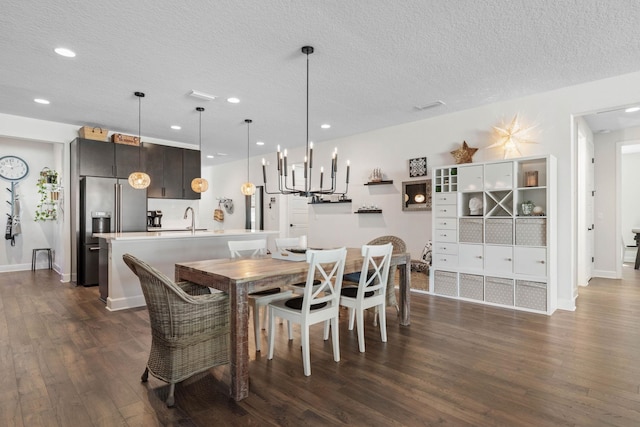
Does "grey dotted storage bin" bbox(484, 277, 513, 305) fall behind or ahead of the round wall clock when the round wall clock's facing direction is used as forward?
ahead

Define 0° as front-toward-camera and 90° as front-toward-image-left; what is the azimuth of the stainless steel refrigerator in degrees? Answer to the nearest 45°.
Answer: approximately 0°

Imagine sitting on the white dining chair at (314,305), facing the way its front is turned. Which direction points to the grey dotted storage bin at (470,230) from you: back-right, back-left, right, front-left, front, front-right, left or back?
right

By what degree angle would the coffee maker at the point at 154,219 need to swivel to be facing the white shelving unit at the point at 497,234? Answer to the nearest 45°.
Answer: approximately 45° to its left

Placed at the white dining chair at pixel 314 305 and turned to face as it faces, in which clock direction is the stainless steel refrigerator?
The stainless steel refrigerator is roughly at 12 o'clock from the white dining chair.

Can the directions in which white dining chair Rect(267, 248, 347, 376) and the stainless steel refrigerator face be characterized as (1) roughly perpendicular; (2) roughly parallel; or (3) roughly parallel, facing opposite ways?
roughly parallel, facing opposite ways

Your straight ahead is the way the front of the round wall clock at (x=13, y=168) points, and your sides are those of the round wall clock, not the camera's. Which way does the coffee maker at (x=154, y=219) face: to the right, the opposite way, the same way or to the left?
the same way

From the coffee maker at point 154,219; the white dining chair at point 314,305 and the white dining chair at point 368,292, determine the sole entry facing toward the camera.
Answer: the coffee maker

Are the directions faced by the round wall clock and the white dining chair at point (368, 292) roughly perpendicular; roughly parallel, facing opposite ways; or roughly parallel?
roughly parallel, facing opposite ways

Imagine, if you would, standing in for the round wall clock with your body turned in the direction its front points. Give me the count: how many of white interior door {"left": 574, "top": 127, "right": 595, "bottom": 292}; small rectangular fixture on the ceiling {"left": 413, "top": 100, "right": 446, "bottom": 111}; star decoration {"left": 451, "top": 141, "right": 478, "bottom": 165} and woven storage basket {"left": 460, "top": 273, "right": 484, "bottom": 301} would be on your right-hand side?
0

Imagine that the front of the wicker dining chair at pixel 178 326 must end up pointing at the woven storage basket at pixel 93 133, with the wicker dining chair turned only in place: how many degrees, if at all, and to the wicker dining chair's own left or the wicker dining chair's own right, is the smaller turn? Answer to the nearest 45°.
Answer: approximately 45° to the wicker dining chair's own left

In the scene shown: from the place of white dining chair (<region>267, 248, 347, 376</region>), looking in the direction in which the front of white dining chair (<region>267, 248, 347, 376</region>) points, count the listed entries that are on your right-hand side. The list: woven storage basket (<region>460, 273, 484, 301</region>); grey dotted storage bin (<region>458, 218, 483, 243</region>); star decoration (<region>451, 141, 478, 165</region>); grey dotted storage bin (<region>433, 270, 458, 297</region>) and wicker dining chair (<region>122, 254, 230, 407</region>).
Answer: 4

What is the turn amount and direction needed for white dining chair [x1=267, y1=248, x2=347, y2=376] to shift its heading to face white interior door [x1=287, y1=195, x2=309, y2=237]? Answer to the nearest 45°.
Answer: approximately 45° to its right

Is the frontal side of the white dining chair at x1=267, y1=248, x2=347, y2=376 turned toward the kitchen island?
yes

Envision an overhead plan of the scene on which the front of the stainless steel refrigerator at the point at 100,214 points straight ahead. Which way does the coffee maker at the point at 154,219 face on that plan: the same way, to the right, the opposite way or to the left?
the same way

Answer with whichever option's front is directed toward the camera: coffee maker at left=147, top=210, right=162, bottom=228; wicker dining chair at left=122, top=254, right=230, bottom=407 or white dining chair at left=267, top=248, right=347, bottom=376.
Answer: the coffee maker

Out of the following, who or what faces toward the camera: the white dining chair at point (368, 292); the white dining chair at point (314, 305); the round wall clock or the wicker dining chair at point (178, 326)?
the round wall clock

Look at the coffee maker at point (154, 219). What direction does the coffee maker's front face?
toward the camera

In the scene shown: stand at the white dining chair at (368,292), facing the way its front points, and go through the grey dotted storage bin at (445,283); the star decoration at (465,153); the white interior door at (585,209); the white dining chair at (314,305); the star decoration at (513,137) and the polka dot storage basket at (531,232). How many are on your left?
1

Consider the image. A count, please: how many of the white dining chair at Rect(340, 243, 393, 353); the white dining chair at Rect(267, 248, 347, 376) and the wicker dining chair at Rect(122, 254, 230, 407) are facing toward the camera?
0

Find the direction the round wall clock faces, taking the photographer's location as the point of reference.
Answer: facing the viewer
